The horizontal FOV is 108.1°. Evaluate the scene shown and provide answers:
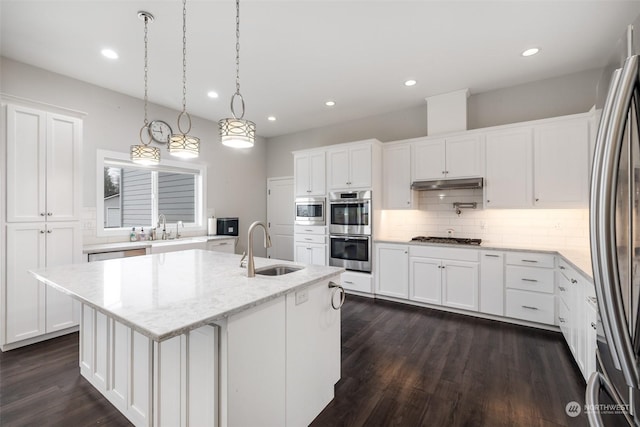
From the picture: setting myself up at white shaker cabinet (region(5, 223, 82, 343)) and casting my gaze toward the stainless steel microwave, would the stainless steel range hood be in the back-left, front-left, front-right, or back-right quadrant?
front-right

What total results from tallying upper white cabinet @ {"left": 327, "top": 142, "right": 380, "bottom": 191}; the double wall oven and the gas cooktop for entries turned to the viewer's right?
0

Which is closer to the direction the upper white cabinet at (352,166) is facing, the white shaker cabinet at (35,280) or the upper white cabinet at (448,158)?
the white shaker cabinet

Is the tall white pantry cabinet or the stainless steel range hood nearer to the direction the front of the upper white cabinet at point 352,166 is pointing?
the tall white pantry cabinet

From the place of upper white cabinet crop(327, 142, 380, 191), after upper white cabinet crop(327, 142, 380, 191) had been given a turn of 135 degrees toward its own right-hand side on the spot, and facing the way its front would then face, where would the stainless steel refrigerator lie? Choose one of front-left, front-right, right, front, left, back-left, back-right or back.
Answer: back

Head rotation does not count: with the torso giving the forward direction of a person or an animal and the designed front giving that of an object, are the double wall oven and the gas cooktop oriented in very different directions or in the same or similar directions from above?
same or similar directions

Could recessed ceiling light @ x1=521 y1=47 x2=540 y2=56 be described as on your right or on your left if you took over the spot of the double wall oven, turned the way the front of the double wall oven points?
on your left

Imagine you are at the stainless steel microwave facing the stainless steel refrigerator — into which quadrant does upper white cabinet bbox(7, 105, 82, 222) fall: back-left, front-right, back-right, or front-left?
front-right

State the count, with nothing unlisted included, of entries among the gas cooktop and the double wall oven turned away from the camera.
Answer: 0

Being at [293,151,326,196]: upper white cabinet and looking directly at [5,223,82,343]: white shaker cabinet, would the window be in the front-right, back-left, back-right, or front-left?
front-right

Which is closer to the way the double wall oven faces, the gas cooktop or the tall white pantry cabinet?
the tall white pantry cabinet

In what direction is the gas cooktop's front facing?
toward the camera

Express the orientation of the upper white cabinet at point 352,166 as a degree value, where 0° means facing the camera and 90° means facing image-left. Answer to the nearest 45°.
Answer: approximately 45°

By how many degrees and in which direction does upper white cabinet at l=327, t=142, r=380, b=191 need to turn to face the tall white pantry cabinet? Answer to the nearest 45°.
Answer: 0° — it already faces it
